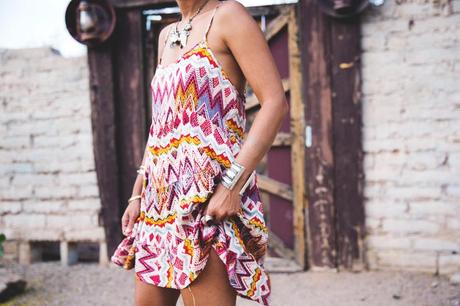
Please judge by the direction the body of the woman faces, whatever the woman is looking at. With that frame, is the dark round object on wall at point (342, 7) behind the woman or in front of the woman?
behind

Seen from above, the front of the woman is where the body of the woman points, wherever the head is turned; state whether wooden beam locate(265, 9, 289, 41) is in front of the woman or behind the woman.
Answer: behind

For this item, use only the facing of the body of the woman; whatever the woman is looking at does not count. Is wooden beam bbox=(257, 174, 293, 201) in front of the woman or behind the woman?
behind

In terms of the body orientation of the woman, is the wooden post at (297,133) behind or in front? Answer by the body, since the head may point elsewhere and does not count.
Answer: behind

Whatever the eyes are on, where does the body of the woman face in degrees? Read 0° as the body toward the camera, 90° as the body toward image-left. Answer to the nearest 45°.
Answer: approximately 45°

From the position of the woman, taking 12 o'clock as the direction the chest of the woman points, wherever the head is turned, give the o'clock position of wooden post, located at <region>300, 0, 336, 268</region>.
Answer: The wooden post is roughly at 5 o'clock from the woman.

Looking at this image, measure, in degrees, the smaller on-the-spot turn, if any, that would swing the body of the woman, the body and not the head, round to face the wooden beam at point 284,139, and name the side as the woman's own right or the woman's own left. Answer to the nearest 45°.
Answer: approximately 135° to the woman's own right

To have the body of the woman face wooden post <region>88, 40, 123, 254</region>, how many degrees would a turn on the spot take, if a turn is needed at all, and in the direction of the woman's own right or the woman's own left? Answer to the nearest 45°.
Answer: approximately 135° to the woman's own right
